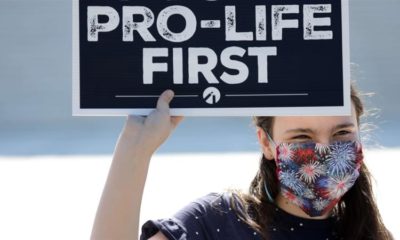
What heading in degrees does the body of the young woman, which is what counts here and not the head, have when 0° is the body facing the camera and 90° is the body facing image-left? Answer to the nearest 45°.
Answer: approximately 315°

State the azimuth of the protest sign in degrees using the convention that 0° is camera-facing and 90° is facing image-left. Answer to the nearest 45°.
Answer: approximately 0°
